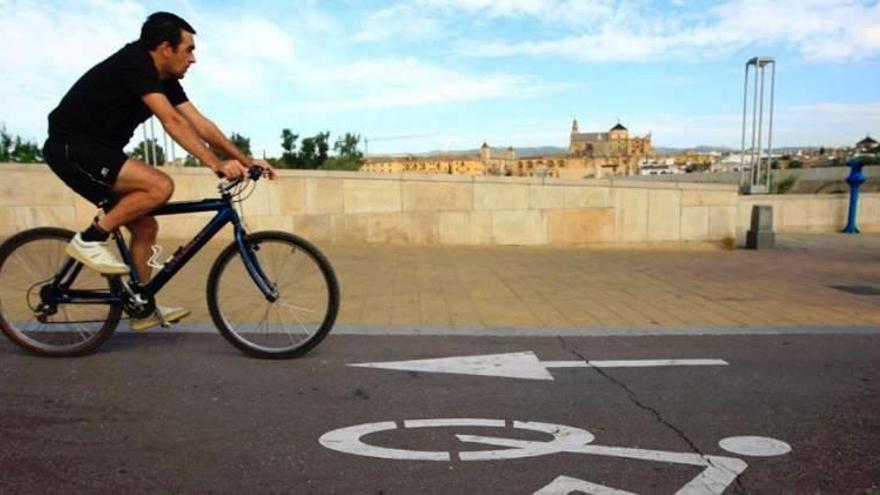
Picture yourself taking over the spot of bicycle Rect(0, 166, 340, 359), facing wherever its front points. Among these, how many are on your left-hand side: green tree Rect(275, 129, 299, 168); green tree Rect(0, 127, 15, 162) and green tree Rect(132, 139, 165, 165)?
3

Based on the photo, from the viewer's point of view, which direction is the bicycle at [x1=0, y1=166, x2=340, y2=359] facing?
to the viewer's right

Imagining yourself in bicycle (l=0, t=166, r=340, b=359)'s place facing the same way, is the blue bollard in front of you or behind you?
in front

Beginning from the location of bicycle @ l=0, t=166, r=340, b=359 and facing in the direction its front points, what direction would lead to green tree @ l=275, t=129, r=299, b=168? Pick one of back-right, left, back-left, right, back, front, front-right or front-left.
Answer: left

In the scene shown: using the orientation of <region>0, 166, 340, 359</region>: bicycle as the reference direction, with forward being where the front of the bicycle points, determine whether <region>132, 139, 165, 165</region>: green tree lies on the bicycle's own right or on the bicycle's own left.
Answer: on the bicycle's own left

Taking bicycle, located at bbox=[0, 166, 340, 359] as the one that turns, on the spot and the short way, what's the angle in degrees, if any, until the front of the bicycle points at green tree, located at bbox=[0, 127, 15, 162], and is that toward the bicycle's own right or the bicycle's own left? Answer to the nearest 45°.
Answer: approximately 90° to the bicycle's own left

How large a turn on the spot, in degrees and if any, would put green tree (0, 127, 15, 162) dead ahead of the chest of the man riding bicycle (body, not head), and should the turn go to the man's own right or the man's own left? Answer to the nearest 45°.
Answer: approximately 90° to the man's own left

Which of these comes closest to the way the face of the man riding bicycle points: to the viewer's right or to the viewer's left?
to the viewer's right

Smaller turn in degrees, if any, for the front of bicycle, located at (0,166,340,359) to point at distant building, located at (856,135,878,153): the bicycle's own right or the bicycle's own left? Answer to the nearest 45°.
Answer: approximately 45° to the bicycle's own left

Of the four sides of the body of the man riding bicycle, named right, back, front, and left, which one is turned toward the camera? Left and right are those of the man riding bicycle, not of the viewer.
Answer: right

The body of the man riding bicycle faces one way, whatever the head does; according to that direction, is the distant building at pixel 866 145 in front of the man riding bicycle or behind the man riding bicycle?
in front

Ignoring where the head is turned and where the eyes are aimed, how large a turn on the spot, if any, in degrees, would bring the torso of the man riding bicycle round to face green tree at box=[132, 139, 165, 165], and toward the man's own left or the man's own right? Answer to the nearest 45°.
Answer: approximately 90° to the man's own left

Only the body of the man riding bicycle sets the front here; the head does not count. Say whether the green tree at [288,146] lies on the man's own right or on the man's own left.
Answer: on the man's own left

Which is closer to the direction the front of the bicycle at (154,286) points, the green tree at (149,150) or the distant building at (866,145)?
the distant building
